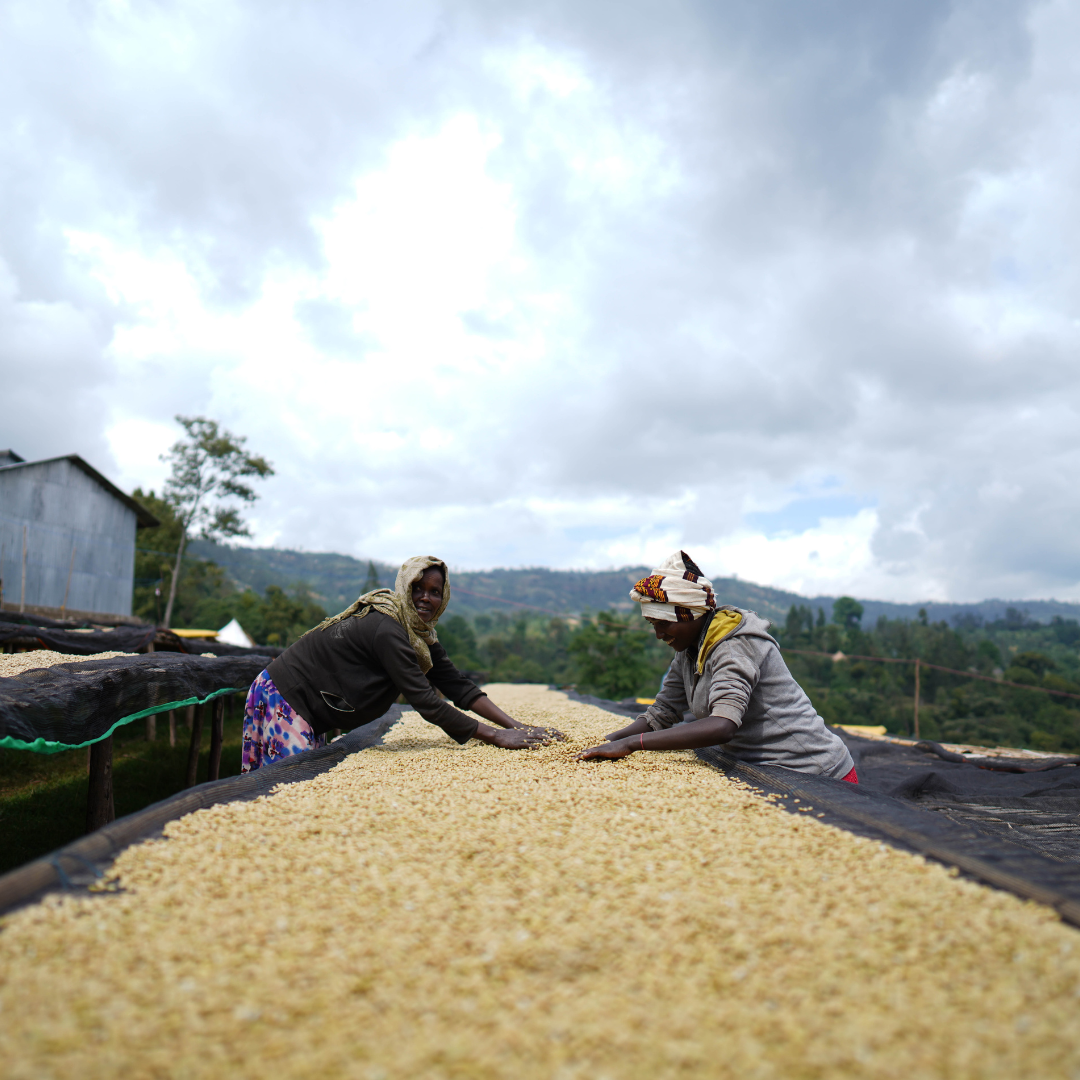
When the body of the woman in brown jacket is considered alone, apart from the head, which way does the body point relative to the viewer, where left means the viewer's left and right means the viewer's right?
facing to the right of the viewer

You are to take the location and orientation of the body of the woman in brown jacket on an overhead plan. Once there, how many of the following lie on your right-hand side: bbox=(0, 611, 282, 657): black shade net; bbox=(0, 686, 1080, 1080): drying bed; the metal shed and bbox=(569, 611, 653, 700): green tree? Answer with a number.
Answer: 1

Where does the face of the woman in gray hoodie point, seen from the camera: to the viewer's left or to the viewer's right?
to the viewer's left

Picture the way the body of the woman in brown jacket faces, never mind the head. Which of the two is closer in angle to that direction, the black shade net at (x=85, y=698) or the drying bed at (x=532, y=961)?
the drying bed

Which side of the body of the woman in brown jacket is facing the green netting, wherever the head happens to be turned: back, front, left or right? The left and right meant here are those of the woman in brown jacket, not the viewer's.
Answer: back

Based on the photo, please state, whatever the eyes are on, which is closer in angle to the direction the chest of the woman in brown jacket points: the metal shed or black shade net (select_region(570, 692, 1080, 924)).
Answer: the black shade net

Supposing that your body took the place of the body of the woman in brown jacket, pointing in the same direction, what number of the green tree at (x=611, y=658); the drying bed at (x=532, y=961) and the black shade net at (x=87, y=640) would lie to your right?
1

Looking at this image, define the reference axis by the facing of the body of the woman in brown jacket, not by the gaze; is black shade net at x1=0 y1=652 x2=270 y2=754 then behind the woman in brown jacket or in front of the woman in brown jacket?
behind

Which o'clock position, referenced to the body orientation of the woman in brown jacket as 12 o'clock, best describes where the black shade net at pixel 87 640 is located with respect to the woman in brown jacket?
The black shade net is roughly at 8 o'clock from the woman in brown jacket.

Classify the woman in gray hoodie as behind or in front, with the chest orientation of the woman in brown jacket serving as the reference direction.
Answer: in front

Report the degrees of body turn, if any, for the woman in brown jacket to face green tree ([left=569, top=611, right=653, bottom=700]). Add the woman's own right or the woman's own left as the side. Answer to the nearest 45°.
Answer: approximately 90° to the woman's own left

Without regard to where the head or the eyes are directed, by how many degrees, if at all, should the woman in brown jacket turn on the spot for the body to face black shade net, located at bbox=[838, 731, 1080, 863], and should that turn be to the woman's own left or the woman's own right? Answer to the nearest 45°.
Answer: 0° — they already face it
